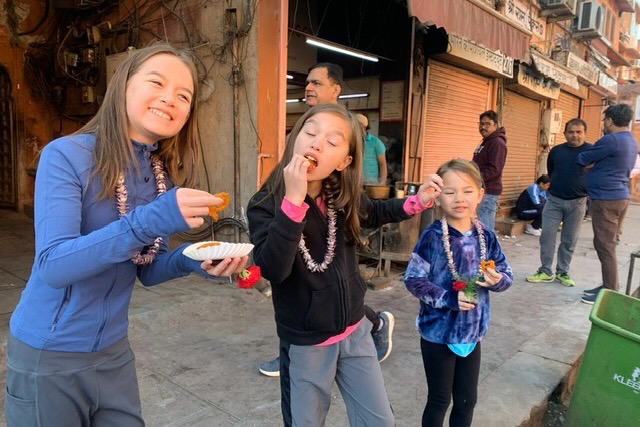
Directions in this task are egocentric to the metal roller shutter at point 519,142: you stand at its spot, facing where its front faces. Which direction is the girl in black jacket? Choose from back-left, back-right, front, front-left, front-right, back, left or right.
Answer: front-right

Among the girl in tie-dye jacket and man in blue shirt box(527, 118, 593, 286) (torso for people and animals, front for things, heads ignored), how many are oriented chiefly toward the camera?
2

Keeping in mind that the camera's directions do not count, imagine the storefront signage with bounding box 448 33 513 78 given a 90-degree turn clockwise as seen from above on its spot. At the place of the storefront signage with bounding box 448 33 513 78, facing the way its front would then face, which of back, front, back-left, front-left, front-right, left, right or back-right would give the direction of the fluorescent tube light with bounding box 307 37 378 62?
front

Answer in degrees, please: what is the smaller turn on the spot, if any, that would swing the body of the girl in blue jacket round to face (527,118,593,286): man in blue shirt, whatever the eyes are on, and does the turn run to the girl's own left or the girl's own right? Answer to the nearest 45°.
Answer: approximately 90° to the girl's own left

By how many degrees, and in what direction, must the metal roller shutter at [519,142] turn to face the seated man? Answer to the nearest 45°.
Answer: approximately 45° to its right
